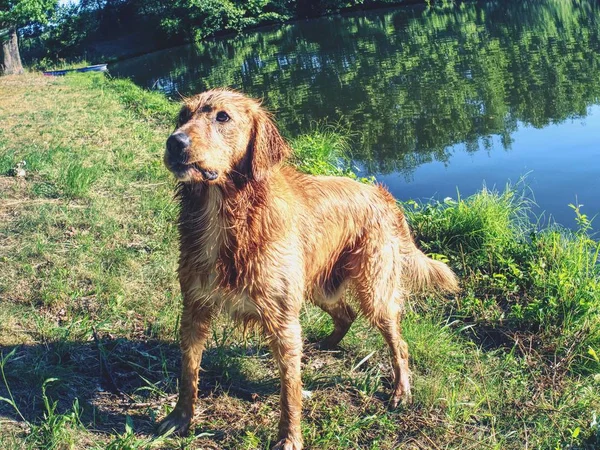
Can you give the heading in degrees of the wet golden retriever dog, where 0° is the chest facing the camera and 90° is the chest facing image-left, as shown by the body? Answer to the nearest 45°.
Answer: approximately 45°

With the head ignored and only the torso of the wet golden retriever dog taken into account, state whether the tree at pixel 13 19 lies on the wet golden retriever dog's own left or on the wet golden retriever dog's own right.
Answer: on the wet golden retriever dog's own right
